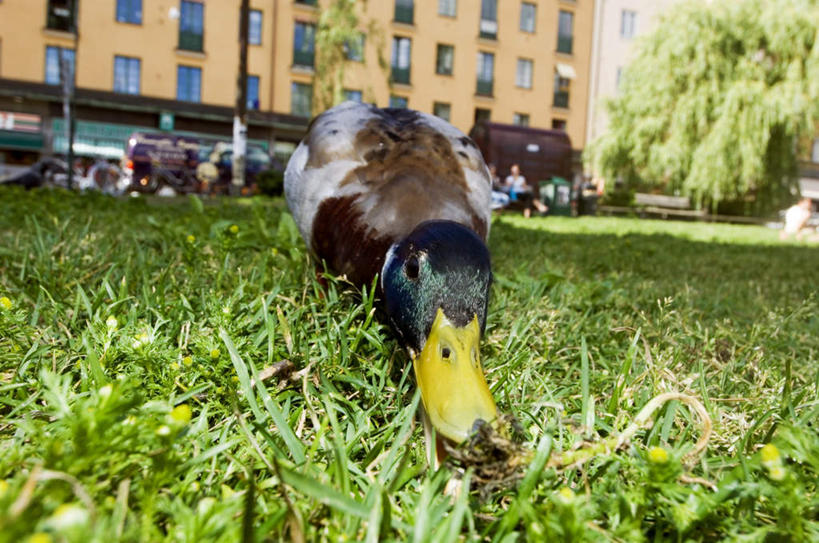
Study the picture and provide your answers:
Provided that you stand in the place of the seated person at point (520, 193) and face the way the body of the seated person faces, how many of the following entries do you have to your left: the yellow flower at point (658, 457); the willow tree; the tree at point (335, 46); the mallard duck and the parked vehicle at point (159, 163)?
1

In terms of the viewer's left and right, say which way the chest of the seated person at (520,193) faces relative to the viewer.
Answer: facing the viewer and to the right of the viewer

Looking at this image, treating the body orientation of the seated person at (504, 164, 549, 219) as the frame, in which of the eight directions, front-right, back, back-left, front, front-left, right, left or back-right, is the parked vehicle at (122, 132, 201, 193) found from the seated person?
back-right

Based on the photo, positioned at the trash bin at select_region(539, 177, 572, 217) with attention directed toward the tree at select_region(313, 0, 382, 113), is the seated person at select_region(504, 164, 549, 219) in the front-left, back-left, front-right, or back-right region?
front-left

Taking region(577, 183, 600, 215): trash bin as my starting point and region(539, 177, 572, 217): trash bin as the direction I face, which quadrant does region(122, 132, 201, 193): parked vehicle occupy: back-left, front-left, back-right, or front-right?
front-right

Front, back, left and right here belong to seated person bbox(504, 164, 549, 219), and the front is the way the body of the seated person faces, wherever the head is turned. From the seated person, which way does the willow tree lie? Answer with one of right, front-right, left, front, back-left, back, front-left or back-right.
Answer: left

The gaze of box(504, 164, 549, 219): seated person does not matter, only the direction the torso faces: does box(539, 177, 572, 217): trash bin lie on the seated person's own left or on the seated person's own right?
on the seated person's own left

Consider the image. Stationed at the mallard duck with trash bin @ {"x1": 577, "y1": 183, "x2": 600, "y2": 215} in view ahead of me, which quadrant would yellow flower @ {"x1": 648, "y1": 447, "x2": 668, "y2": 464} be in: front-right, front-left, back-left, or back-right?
back-right

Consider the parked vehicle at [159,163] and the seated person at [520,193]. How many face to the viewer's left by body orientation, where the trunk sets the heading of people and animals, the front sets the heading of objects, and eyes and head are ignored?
0

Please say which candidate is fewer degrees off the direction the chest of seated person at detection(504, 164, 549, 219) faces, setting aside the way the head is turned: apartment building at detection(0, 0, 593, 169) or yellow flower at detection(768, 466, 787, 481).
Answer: the yellow flower

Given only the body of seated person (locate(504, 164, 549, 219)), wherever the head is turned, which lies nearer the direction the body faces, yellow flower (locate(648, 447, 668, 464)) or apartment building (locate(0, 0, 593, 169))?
the yellow flower
